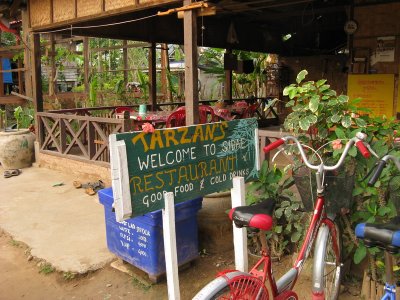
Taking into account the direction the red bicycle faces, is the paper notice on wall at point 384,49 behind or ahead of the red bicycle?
ahead

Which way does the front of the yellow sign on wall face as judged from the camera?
facing the viewer

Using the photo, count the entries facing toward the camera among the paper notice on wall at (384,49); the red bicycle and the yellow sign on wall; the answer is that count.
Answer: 2

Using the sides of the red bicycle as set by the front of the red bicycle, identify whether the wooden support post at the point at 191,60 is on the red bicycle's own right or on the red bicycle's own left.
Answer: on the red bicycle's own left

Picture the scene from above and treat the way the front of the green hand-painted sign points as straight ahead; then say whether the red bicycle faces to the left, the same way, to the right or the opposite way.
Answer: to the left

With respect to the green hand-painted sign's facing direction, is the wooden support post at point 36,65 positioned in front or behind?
behind

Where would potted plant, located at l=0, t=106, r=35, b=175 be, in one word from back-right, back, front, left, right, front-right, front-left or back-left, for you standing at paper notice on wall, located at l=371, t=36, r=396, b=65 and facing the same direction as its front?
right

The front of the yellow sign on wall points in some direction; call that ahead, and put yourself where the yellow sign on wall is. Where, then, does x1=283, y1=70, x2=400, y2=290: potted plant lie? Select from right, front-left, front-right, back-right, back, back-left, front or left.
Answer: front

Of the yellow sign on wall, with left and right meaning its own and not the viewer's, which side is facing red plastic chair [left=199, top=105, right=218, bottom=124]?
right

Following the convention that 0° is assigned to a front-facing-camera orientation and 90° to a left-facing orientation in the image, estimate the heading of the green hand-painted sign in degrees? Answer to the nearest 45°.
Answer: approximately 315°

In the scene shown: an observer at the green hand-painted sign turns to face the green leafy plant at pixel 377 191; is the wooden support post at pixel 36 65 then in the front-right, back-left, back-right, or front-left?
back-left

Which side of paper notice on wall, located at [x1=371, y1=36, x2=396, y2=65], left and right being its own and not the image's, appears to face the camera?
front

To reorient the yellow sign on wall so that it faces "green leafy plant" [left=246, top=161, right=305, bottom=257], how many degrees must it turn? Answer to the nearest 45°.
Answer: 0° — it already faces it

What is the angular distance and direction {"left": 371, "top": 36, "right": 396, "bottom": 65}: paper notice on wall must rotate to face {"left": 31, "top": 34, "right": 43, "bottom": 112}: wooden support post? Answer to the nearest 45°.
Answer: approximately 90° to its right
